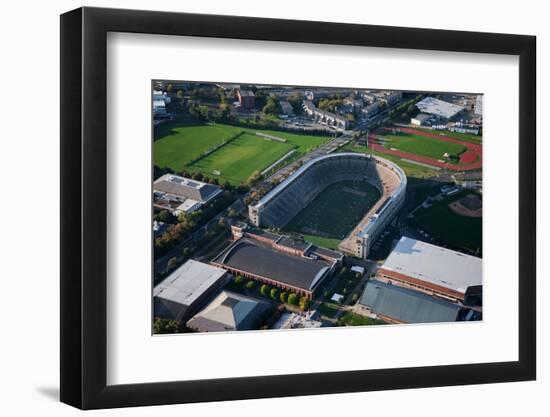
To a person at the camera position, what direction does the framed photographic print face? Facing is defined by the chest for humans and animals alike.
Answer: facing the viewer and to the right of the viewer
